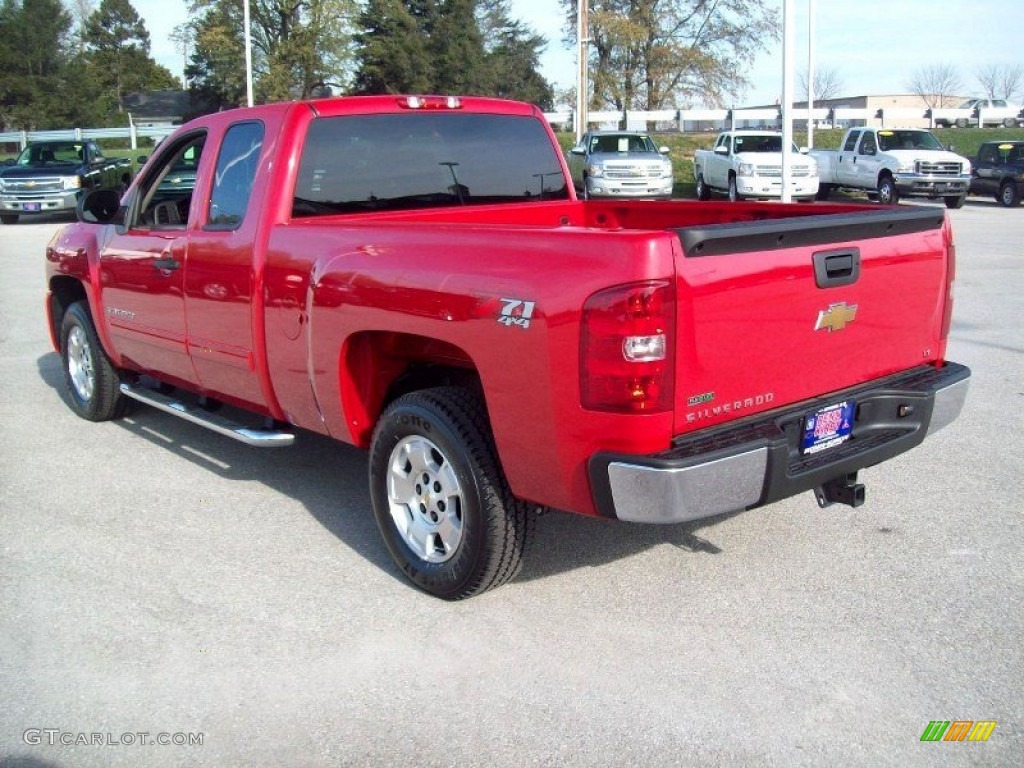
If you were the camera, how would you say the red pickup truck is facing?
facing away from the viewer and to the left of the viewer

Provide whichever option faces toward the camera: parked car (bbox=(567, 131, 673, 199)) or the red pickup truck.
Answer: the parked car

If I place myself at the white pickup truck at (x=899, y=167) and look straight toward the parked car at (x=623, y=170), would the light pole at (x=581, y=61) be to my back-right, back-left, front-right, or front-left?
front-right

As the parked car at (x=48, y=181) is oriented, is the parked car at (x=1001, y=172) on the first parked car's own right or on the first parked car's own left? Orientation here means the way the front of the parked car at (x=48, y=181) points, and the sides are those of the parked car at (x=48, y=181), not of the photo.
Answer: on the first parked car's own left

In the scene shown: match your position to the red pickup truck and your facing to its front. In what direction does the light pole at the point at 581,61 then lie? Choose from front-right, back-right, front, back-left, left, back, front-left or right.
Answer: front-right

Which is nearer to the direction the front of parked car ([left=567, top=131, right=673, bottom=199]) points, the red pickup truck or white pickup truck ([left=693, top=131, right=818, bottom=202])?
the red pickup truck

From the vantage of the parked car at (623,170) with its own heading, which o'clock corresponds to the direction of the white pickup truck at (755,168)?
The white pickup truck is roughly at 9 o'clock from the parked car.

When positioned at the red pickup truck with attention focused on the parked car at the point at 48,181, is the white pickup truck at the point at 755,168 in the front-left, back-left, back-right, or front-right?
front-right

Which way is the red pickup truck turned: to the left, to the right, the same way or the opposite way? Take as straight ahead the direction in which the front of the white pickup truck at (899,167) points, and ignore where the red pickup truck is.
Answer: the opposite way

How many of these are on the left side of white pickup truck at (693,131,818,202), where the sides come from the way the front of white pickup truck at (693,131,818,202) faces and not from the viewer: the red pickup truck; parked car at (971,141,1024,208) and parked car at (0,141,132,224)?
1

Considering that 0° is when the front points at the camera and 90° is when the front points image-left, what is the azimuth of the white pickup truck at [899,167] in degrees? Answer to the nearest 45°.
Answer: approximately 315°

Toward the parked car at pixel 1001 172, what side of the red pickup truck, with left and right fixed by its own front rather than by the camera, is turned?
right

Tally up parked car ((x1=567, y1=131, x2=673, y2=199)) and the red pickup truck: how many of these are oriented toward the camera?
1

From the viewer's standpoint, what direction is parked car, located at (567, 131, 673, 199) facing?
toward the camera

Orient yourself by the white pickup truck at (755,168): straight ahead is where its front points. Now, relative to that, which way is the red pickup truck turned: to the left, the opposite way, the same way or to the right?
the opposite way

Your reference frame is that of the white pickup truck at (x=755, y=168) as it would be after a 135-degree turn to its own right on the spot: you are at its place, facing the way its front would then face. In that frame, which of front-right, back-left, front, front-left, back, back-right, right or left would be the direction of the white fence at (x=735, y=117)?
right
